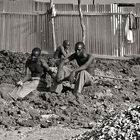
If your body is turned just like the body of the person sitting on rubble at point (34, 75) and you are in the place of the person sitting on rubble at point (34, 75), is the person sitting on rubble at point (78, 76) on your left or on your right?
on your left

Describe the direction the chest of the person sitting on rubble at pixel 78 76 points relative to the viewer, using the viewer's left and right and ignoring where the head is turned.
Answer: facing the viewer and to the left of the viewer

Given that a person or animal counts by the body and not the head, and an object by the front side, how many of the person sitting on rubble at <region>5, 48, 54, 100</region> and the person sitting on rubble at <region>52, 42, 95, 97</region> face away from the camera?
0

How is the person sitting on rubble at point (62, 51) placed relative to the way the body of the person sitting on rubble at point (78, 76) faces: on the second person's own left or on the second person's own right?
on the second person's own right
